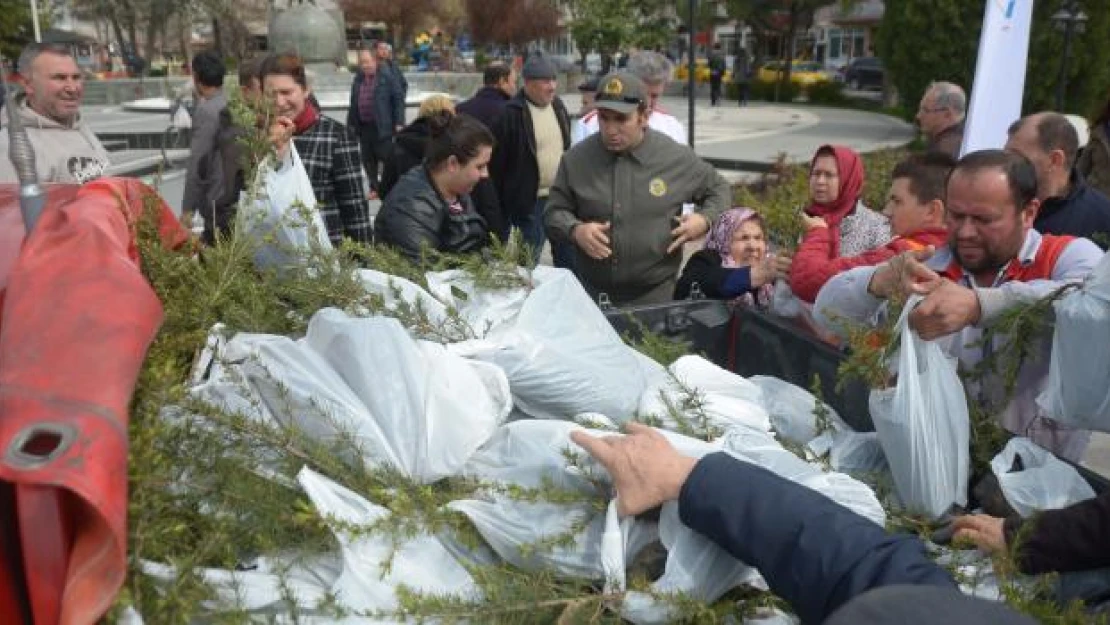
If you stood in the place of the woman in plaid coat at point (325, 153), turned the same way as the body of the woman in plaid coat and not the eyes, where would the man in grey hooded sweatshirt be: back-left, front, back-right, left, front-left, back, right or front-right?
front-right

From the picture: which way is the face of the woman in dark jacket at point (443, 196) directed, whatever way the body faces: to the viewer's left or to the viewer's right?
to the viewer's right

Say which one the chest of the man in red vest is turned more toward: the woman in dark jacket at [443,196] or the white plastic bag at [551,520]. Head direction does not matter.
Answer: the white plastic bag

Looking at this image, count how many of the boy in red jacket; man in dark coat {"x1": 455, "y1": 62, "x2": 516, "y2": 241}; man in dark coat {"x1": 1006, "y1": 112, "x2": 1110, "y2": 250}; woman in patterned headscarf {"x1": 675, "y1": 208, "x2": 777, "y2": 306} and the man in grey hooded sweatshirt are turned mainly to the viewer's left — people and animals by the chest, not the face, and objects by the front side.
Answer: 2

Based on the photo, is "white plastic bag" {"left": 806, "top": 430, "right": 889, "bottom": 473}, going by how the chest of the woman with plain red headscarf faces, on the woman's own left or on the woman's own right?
on the woman's own left

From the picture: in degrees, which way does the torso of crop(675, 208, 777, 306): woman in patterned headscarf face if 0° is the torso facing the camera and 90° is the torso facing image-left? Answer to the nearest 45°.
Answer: approximately 315°

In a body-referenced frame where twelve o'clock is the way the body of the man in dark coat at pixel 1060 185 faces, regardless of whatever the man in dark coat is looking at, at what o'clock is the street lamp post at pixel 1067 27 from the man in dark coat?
The street lamp post is roughly at 3 o'clock from the man in dark coat.

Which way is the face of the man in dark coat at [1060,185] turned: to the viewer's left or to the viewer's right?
to the viewer's left

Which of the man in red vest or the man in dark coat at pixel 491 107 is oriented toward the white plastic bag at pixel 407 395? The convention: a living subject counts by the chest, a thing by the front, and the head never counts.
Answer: the man in red vest

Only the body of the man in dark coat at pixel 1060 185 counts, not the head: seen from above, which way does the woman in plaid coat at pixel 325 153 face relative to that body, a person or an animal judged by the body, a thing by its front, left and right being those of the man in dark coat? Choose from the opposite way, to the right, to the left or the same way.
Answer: to the left

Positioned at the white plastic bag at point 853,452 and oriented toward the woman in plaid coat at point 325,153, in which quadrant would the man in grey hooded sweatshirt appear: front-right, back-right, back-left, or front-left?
front-left

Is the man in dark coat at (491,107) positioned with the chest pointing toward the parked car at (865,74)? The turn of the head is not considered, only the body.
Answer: no

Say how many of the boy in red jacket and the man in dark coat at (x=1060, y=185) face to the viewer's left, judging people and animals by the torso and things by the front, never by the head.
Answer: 2

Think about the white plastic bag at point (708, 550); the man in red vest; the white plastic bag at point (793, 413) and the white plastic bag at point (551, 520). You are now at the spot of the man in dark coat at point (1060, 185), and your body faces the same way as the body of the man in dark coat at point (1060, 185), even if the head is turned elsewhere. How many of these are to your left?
4

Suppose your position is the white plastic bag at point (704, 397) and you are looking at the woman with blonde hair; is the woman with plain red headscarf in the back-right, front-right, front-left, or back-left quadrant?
front-right

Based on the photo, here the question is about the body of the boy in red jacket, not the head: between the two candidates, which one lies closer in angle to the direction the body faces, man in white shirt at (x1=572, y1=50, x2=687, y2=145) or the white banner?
the man in white shirt
